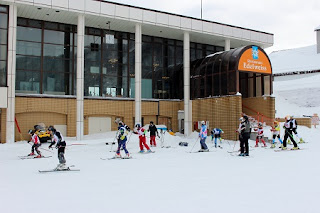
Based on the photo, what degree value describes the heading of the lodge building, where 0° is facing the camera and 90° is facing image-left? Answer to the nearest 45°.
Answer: approximately 315°
